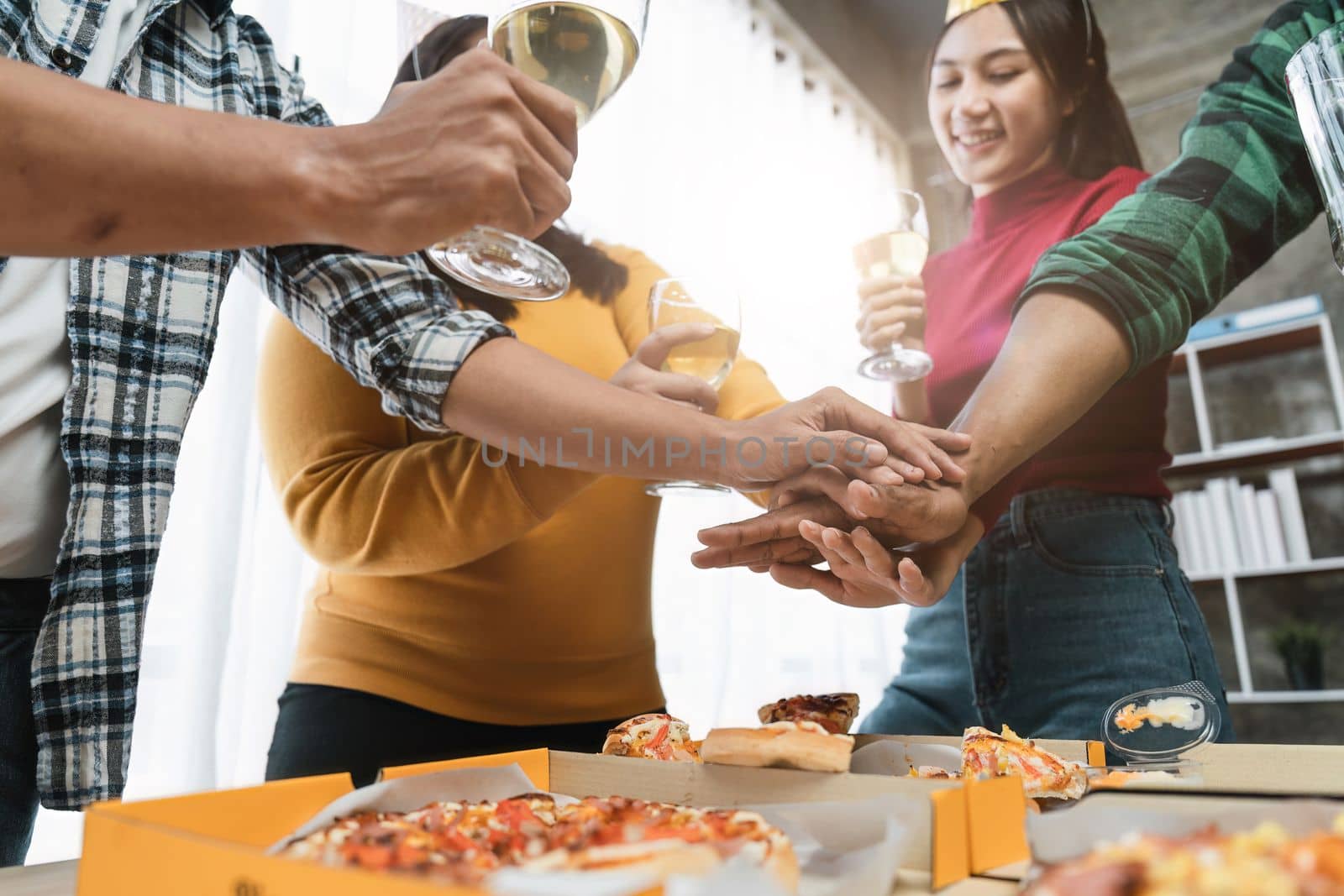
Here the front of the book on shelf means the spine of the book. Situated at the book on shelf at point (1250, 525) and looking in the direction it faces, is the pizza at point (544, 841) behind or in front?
in front

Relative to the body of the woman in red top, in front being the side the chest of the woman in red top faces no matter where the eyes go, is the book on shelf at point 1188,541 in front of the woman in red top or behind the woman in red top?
behind

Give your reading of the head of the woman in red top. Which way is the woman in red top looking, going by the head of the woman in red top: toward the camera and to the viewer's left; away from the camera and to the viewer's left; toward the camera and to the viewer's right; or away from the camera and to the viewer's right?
toward the camera and to the viewer's left

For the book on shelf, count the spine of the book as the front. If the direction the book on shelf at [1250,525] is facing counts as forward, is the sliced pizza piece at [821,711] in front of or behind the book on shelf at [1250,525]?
in front

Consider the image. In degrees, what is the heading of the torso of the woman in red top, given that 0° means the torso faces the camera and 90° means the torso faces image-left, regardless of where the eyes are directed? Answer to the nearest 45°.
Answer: approximately 45°

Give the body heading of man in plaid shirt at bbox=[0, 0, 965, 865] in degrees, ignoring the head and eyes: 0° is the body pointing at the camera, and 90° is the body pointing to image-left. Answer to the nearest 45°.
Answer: approximately 315°

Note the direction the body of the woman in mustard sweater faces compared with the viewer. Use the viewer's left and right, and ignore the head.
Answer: facing the viewer and to the right of the viewer

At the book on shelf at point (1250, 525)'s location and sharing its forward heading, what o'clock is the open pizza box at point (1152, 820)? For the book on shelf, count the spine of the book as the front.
The open pizza box is roughly at 12 o'clock from the book on shelf.
